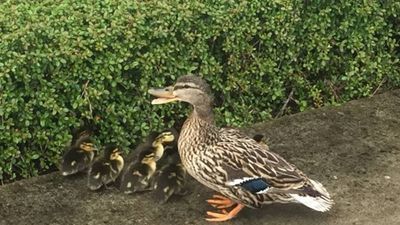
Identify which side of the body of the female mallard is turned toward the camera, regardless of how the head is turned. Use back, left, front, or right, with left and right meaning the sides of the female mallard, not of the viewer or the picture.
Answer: left

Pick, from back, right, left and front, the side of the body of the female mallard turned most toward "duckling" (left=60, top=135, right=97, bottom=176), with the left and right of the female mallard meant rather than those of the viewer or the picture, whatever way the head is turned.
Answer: front
